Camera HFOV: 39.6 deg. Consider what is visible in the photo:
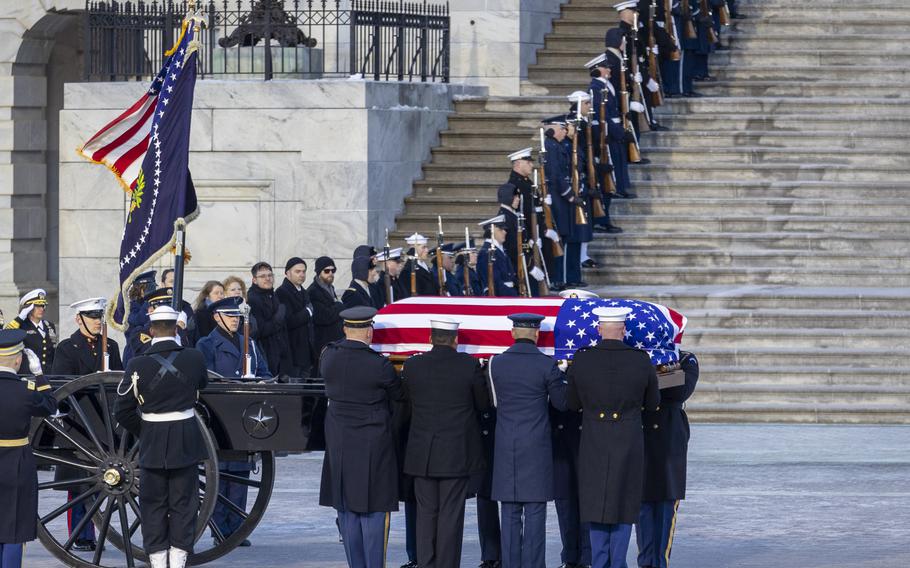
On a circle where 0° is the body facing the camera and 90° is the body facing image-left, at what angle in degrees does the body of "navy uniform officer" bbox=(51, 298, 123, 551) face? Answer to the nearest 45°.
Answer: approximately 315°

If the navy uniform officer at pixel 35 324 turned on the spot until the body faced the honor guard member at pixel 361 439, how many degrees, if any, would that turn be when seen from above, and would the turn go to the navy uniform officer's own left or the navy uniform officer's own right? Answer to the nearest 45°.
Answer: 0° — they already face them

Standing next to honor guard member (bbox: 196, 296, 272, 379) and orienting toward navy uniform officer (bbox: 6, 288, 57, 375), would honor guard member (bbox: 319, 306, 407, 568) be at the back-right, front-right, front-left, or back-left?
back-left

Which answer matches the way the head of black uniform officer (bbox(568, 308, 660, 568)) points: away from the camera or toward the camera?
away from the camera

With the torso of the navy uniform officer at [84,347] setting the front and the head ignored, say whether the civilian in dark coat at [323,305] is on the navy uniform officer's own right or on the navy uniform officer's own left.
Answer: on the navy uniform officer's own left

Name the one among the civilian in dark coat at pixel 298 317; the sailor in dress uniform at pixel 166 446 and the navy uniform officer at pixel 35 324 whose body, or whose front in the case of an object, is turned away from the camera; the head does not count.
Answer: the sailor in dress uniform

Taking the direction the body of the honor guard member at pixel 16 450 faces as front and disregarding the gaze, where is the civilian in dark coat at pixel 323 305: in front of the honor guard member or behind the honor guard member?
in front

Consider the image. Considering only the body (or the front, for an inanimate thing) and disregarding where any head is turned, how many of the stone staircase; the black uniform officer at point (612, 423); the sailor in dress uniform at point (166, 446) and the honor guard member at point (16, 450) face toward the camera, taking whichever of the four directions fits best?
1

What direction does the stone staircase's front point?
toward the camera

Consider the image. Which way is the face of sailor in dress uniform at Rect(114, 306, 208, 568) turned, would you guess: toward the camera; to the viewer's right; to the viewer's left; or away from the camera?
away from the camera

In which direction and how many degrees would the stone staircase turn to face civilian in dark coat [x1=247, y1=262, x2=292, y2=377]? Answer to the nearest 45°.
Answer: approximately 45° to its right

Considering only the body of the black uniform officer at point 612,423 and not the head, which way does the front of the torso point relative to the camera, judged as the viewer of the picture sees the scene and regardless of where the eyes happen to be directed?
away from the camera

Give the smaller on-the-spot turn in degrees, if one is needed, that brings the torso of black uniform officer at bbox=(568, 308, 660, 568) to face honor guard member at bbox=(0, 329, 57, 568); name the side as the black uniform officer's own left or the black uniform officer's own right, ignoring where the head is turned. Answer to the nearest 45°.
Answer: approximately 90° to the black uniform officer's own left
